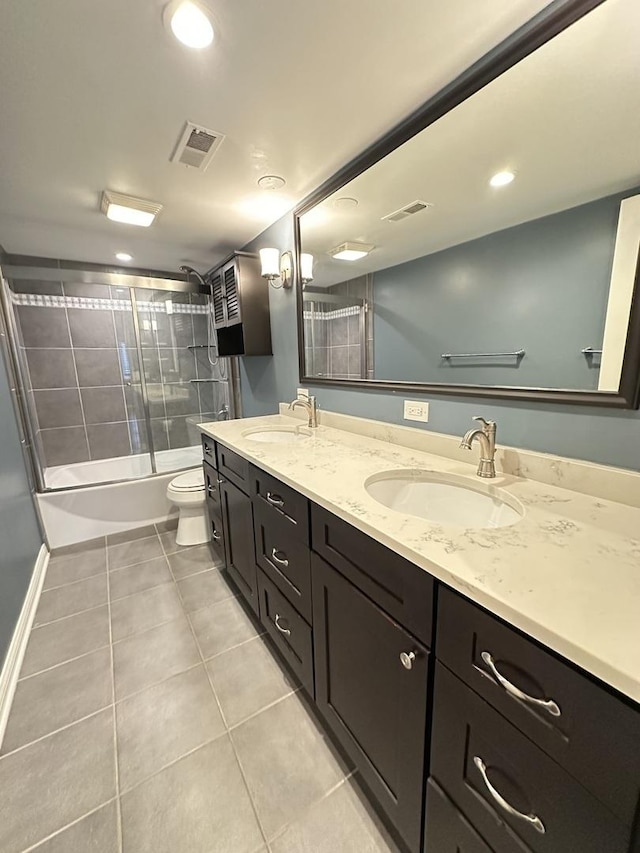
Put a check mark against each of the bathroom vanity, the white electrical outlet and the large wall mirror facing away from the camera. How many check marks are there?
0

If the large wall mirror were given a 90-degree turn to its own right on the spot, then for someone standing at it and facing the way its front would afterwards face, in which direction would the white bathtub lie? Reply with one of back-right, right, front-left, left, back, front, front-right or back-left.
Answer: front-left

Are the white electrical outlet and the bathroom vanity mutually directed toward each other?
no

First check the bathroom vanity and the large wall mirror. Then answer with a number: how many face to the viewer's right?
0

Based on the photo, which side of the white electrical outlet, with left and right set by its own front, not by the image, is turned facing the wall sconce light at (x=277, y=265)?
right

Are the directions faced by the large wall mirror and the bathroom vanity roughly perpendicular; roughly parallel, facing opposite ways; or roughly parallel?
roughly parallel

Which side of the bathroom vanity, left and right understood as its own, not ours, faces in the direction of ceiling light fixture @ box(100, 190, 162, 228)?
right

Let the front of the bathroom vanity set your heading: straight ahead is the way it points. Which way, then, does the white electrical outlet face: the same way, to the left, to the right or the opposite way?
the same way

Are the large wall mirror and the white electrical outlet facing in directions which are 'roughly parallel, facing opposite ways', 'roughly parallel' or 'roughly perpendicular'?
roughly parallel

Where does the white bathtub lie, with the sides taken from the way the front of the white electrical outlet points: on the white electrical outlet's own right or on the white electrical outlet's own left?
on the white electrical outlet's own right

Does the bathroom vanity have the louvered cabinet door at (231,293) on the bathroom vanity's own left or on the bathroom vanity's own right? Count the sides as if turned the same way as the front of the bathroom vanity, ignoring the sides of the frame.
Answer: on the bathroom vanity's own right

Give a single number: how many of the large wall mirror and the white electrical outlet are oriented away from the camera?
0

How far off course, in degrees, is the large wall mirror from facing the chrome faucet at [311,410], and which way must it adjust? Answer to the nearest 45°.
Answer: approximately 90° to its right

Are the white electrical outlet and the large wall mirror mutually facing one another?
no

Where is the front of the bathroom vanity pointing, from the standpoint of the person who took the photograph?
facing the viewer and to the left of the viewer

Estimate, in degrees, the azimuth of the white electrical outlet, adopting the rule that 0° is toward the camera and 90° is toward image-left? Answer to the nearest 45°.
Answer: approximately 45°
